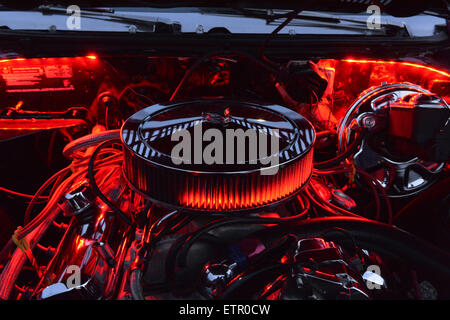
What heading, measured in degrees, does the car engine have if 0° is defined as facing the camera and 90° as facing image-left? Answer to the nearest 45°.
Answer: approximately 0°
